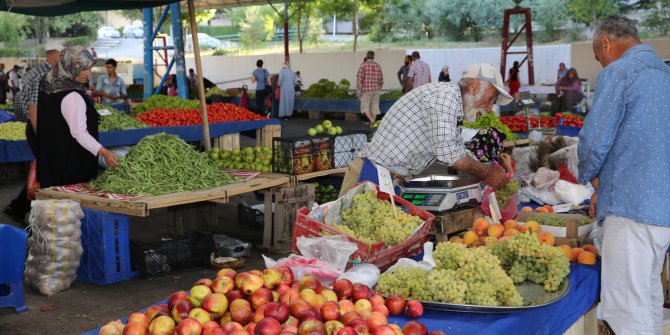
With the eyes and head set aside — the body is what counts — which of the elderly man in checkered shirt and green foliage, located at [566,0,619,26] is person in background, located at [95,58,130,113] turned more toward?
the elderly man in checkered shirt

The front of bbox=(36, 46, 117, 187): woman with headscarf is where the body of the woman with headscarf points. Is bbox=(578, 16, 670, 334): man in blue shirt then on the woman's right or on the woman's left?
on the woman's right

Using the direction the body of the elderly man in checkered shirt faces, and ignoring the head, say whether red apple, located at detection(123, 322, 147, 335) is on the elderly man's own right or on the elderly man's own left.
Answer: on the elderly man's own right

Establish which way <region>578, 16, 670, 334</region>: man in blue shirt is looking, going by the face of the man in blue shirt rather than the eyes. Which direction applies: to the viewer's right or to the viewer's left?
to the viewer's left

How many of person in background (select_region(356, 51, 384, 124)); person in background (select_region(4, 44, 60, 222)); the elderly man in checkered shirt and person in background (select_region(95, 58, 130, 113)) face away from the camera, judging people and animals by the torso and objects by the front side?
1

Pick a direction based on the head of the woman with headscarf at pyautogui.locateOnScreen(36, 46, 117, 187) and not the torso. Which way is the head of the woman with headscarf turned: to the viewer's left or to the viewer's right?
to the viewer's right

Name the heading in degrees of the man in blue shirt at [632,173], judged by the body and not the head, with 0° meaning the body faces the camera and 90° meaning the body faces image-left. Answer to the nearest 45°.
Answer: approximately 135°

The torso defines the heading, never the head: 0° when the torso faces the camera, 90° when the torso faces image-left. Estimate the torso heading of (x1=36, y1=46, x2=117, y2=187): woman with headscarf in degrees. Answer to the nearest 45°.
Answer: approximately 270°

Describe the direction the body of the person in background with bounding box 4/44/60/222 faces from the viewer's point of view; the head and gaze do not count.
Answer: to the viewer's right

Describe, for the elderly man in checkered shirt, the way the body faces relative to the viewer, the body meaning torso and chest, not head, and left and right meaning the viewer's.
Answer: facing to the right of the viewer
